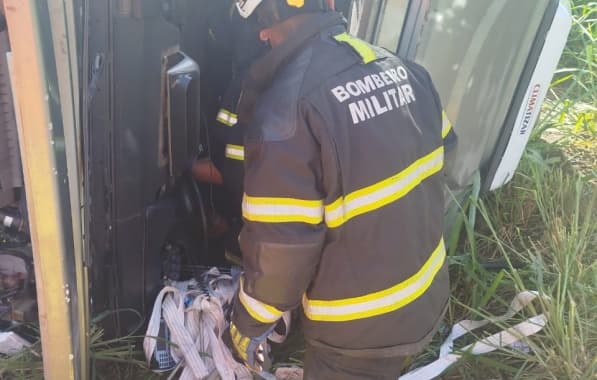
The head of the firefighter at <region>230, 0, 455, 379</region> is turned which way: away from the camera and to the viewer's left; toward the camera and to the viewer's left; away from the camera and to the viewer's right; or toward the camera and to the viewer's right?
away from the camera and to the viewer's left

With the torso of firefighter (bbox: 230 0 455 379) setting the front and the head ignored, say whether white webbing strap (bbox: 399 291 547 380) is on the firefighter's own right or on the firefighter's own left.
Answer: on the firefighter's own right

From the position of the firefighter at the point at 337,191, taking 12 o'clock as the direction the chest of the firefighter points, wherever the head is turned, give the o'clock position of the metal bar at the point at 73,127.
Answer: The metal bar is roughly at 10 o'clock from the firefighter.

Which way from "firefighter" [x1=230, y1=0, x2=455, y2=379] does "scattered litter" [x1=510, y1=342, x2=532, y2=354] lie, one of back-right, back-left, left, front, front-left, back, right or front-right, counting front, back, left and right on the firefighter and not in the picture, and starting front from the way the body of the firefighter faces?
right

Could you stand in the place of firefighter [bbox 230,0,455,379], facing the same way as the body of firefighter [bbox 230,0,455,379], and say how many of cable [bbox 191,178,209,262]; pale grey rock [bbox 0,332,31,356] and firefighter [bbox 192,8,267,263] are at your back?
0

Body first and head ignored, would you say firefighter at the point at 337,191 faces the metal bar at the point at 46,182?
no

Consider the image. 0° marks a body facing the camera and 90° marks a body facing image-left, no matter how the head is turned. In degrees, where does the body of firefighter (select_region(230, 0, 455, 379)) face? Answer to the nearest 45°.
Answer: approximately 135°

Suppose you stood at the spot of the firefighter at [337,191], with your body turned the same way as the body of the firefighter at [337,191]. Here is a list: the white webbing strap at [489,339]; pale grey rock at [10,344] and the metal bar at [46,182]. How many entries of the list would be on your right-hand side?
1

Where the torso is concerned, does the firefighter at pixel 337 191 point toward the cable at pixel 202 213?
yes

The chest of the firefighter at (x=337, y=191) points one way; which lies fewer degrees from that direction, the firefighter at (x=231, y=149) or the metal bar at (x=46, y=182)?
the firefighter

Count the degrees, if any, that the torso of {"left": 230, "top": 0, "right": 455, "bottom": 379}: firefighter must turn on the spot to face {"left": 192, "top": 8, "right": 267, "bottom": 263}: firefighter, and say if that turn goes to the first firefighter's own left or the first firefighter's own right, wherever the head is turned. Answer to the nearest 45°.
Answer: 0° — they already face them

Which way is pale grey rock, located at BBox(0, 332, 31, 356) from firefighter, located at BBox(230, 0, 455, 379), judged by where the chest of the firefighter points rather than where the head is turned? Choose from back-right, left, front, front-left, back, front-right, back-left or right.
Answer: front-left

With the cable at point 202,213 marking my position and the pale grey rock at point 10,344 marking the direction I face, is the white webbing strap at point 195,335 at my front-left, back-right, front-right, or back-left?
front-left
